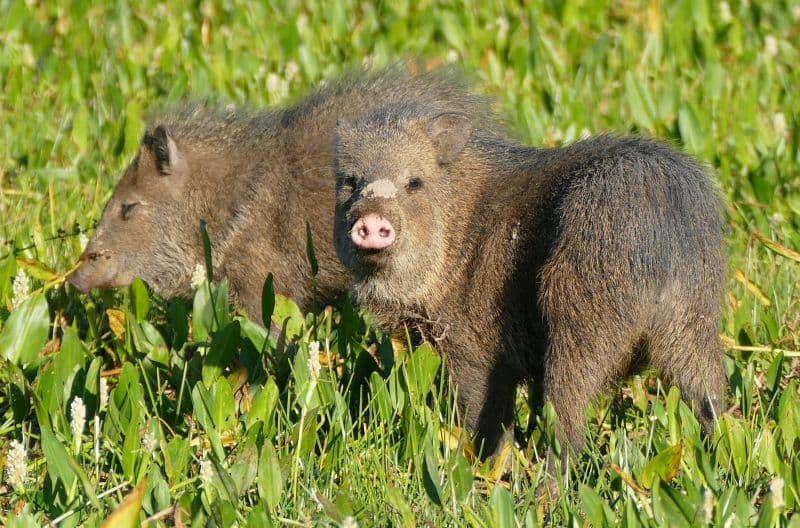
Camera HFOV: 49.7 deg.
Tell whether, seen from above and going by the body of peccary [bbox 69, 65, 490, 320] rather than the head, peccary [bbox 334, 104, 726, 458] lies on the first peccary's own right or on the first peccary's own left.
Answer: on the first peccary's own left

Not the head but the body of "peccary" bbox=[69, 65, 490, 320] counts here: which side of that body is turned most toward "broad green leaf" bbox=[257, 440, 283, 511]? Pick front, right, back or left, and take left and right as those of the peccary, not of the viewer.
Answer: left

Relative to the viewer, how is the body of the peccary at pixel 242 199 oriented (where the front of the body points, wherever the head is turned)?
to the viewer's left

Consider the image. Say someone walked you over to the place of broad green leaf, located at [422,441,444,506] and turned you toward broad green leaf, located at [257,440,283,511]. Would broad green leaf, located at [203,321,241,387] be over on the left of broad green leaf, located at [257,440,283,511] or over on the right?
right

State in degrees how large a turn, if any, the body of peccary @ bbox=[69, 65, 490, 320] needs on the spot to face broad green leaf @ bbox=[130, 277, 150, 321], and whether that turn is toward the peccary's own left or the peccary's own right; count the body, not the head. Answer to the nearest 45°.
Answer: approximately 45° to the peccary's own left
